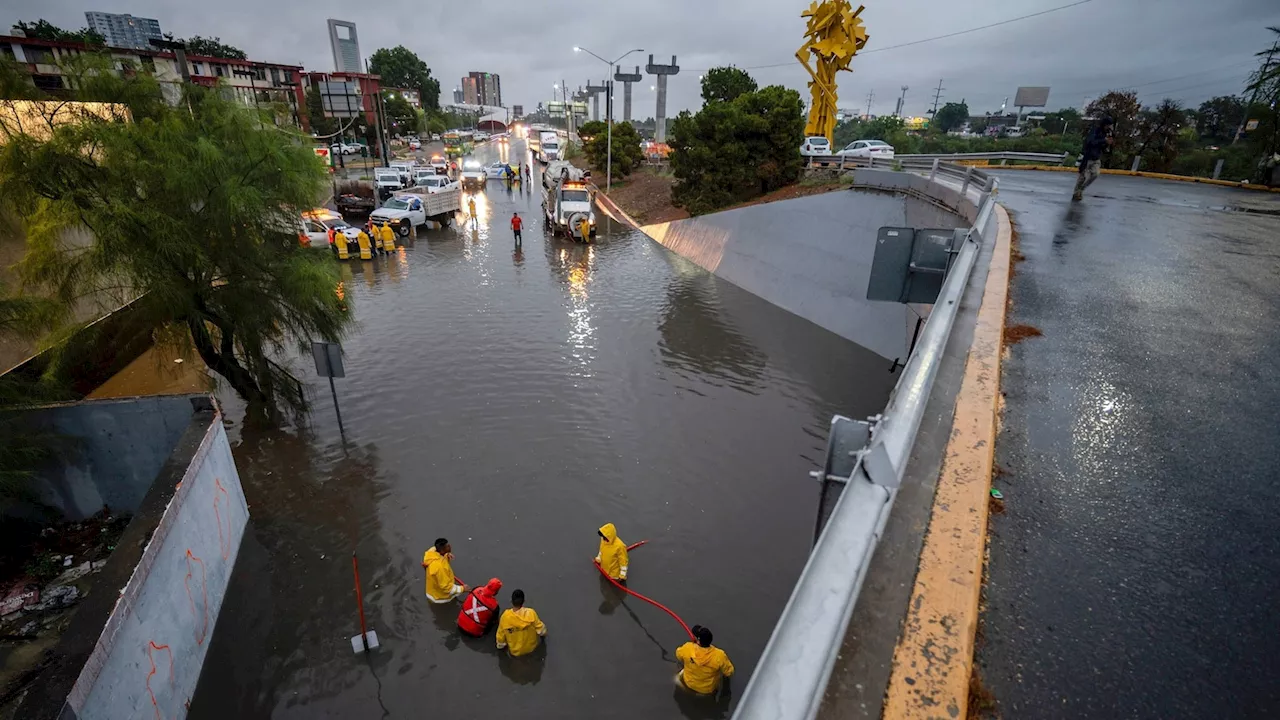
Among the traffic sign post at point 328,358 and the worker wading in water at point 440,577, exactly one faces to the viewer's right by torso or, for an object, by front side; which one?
the worker wading in water

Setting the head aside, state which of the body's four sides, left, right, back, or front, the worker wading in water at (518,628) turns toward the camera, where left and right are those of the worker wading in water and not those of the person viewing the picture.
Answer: back

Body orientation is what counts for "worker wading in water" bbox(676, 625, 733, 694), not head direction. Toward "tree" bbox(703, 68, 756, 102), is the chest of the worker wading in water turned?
yes

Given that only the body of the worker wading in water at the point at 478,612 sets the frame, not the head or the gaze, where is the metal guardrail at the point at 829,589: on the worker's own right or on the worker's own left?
on the worker's own right

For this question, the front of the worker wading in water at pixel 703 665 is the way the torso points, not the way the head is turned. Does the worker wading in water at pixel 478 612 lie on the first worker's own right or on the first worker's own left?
on the first worker's own left

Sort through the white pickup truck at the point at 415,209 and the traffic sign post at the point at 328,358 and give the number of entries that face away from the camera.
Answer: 1

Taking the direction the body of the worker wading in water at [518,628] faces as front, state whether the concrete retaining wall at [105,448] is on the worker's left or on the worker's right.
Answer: on the worker's left

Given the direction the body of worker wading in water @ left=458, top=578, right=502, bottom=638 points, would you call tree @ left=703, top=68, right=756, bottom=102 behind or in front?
in front

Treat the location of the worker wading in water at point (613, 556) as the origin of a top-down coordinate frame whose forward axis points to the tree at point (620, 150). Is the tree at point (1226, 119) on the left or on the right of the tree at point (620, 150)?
right

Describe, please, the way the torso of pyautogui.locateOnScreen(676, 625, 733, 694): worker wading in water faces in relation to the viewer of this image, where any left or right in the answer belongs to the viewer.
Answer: facing away from the viewer

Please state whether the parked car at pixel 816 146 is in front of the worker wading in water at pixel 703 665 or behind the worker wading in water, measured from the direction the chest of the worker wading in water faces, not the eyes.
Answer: in front

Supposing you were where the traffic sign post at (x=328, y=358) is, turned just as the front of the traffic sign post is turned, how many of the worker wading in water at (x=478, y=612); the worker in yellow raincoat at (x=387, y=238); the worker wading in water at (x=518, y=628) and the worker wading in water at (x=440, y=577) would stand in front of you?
1

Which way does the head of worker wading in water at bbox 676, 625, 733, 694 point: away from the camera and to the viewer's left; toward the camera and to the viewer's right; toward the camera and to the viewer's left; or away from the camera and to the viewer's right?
away from the camera and to the viewer's left

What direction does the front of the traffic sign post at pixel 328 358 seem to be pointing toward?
away from the camera
